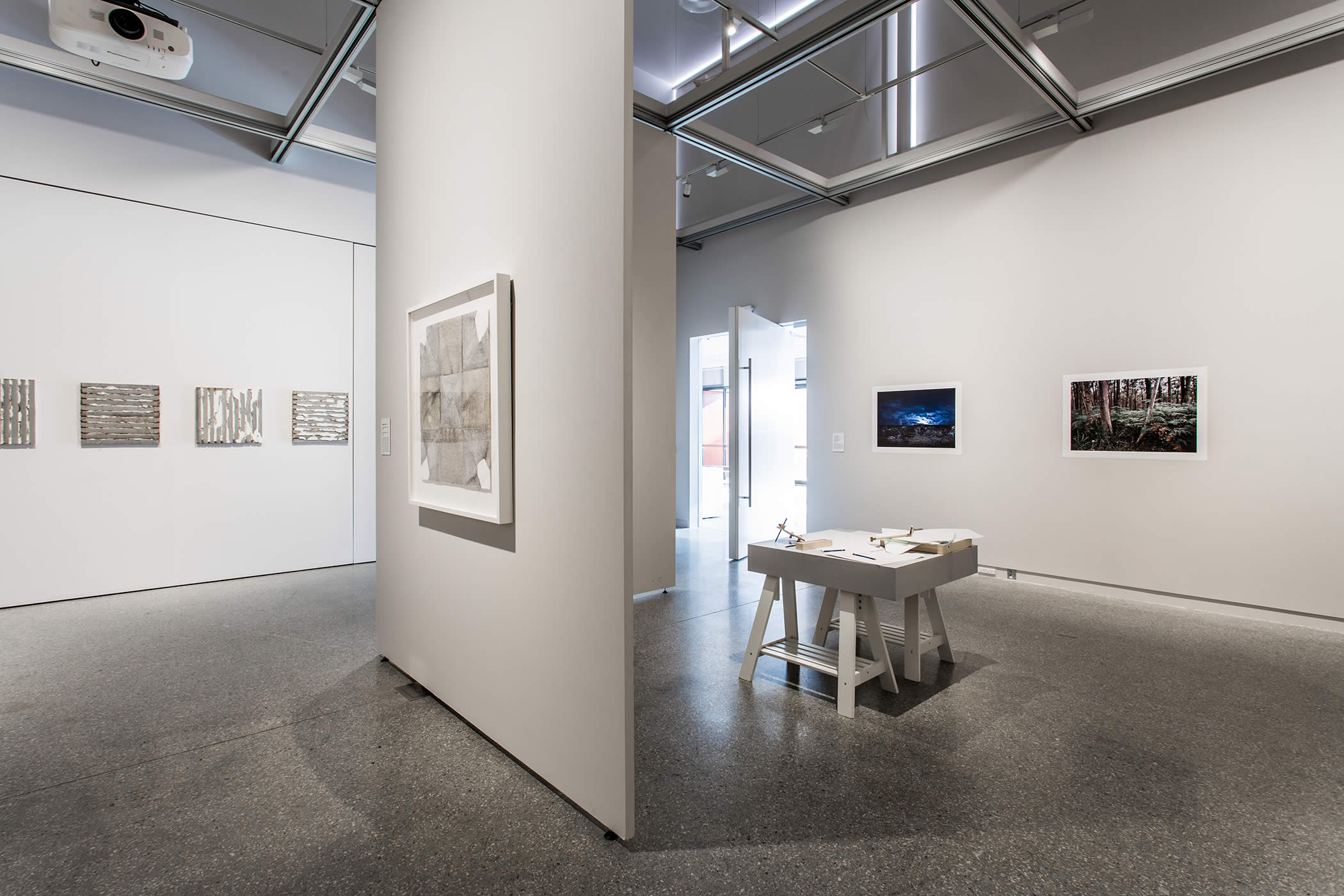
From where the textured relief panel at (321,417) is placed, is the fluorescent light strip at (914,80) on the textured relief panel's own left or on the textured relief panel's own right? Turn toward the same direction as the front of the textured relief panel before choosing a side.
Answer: on the textured relief panel's own left

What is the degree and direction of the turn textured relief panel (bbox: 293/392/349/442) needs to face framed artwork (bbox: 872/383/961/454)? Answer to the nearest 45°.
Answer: approximately 45° to its left

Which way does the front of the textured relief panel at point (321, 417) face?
toward the camera

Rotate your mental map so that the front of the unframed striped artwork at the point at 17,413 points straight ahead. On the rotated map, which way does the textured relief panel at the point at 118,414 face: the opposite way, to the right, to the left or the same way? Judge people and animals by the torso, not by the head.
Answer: the same way

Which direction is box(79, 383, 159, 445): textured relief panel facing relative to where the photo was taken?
toward the camera

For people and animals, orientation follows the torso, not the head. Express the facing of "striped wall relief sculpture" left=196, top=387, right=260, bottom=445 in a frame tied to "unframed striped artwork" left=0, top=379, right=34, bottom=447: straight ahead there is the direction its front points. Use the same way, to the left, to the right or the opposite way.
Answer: the same way

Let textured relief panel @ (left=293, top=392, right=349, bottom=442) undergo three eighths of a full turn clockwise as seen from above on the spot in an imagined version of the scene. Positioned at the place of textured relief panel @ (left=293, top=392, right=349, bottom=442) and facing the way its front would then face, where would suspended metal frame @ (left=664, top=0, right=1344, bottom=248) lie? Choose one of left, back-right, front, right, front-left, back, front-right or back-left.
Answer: back

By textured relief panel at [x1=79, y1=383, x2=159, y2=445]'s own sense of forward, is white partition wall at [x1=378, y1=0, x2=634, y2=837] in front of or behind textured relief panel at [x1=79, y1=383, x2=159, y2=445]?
in front

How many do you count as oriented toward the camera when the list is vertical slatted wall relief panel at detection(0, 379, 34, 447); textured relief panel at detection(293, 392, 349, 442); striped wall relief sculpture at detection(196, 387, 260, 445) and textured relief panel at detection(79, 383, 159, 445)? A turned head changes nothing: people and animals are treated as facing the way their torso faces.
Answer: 4

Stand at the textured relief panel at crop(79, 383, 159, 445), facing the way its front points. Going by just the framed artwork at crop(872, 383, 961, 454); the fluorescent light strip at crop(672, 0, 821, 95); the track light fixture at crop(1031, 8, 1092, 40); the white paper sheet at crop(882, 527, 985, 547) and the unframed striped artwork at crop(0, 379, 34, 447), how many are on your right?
1

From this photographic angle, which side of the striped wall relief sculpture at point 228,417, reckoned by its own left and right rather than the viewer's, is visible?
front

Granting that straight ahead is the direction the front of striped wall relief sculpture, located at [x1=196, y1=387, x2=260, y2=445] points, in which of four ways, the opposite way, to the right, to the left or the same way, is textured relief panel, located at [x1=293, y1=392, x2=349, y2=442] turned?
the same way
